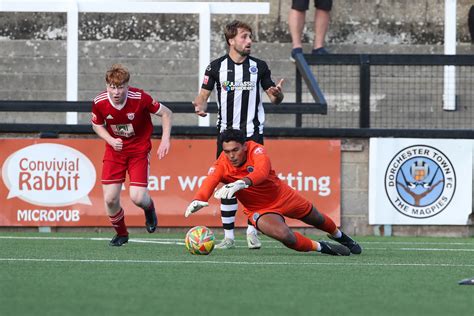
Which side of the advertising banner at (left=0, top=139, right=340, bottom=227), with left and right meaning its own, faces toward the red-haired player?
front

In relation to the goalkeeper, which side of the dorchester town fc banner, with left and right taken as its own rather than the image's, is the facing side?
front

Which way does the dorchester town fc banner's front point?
toward the camera

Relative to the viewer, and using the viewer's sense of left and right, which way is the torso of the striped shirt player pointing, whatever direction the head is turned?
facing the viewer

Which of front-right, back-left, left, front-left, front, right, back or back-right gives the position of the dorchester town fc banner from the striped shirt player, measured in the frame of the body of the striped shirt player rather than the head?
back-left

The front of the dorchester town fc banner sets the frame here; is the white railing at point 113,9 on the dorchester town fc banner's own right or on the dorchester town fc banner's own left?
on the dorchester town fc banner's own right

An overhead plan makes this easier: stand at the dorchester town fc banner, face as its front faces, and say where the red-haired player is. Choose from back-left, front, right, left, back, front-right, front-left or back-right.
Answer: front-right

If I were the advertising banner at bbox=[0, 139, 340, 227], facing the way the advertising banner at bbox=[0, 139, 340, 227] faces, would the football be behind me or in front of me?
in front
